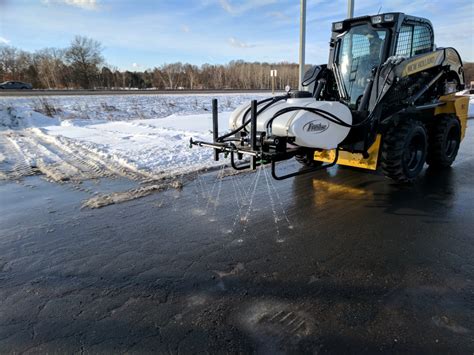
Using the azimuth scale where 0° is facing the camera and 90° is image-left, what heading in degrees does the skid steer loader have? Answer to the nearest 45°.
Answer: approximately 45°

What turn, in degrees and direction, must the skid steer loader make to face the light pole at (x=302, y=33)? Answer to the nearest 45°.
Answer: approximately 135° to its right

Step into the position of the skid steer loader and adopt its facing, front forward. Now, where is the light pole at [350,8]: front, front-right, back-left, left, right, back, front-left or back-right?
back-right
